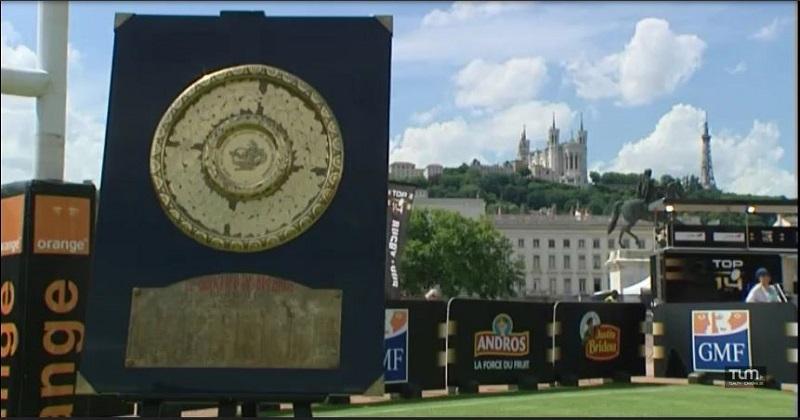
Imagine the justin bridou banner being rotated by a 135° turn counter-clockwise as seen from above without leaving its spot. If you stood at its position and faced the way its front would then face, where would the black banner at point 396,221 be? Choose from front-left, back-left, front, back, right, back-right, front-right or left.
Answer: left

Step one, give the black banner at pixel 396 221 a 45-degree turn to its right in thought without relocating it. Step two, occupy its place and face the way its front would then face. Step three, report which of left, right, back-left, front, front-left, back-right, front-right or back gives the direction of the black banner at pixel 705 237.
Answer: back

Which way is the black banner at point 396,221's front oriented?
toward the camera

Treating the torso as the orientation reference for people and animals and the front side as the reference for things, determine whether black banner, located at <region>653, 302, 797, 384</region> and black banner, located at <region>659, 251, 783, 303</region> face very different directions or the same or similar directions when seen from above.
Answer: same or similar directions

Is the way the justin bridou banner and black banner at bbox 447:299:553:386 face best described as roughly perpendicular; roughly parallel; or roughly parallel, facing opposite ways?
roughly parallel

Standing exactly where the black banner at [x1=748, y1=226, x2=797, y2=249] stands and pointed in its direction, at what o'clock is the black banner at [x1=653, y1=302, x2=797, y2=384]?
the black banner at [x1=653, y1=302, x2=797, y2=384] is roughly at 12 o'clock from the black banner at [x1=748, y1=226, x2=797, y2=249].

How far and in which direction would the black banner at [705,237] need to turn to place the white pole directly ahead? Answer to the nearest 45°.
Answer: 0° — it already faces it

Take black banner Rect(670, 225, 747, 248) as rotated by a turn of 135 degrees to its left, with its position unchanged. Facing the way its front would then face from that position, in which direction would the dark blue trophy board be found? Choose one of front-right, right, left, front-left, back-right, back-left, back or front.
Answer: back-right

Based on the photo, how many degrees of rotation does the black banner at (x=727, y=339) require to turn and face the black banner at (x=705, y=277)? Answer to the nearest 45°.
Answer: approximately 180°

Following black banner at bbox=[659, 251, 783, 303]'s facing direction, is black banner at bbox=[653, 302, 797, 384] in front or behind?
in front

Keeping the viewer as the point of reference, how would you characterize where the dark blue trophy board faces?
facing the viewer

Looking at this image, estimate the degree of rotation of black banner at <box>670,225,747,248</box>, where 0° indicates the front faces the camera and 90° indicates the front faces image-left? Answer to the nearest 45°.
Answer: approximately 0°

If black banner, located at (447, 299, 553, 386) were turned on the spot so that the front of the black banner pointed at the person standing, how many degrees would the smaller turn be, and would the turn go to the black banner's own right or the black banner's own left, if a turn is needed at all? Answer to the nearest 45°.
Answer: approximately 90° to the black banner's own left
